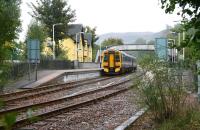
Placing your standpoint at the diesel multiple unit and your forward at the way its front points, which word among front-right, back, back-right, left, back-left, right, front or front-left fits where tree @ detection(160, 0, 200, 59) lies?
front-left

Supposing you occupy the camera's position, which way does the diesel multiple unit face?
facing the viewer and to the left of the viewer

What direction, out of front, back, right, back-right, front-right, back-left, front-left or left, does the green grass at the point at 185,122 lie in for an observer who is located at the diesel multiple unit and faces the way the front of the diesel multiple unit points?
front-left

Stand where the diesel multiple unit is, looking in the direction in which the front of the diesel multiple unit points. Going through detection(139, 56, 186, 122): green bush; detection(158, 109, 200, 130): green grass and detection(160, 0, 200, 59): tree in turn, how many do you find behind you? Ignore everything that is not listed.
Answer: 0

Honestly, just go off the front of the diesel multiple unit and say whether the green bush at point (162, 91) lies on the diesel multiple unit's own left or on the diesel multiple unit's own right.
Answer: on the diesel multiple unit's own left
